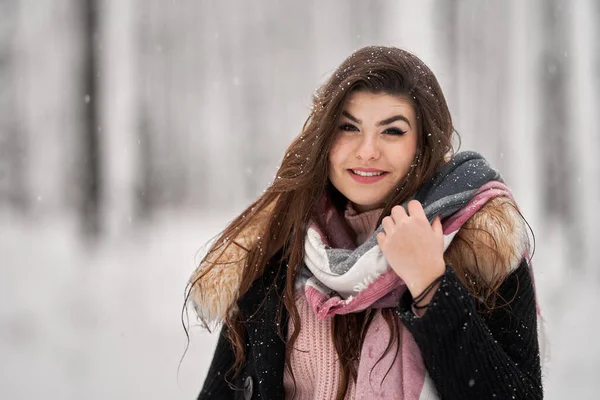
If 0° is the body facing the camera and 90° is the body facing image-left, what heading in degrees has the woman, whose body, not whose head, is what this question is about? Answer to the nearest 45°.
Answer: approximately 0°
